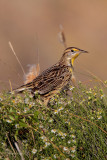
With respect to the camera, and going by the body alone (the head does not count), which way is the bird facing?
to the viewer's right
